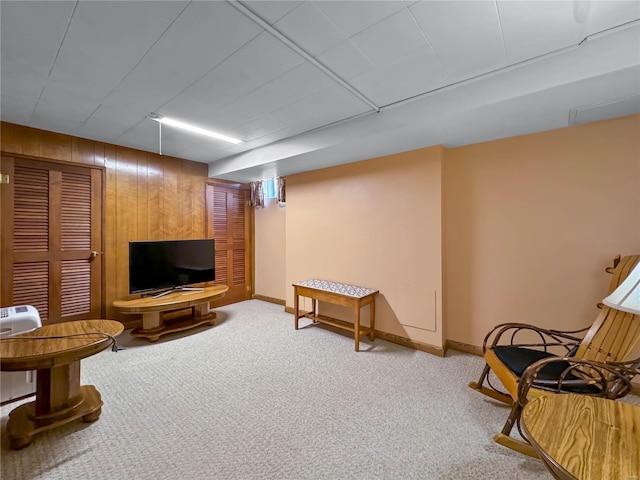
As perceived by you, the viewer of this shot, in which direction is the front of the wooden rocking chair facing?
facing the viewer and to the left of the viewer

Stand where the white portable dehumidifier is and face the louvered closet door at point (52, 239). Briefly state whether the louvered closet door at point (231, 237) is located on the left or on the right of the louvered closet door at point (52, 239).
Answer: right

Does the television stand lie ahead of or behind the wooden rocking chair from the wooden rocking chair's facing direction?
ahead

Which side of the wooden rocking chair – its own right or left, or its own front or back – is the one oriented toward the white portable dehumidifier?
front

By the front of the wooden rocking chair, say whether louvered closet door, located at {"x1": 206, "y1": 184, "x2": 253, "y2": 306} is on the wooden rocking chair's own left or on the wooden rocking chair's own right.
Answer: on the wooden rocking chair's own right

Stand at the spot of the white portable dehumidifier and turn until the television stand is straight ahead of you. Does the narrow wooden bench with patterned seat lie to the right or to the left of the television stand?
right

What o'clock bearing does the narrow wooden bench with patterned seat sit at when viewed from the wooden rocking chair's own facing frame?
The narrow wooden bench with patterned seat is roughly at 2 o'clock from the wooden rocking chair.

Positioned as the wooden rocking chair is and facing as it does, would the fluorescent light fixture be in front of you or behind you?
in front
